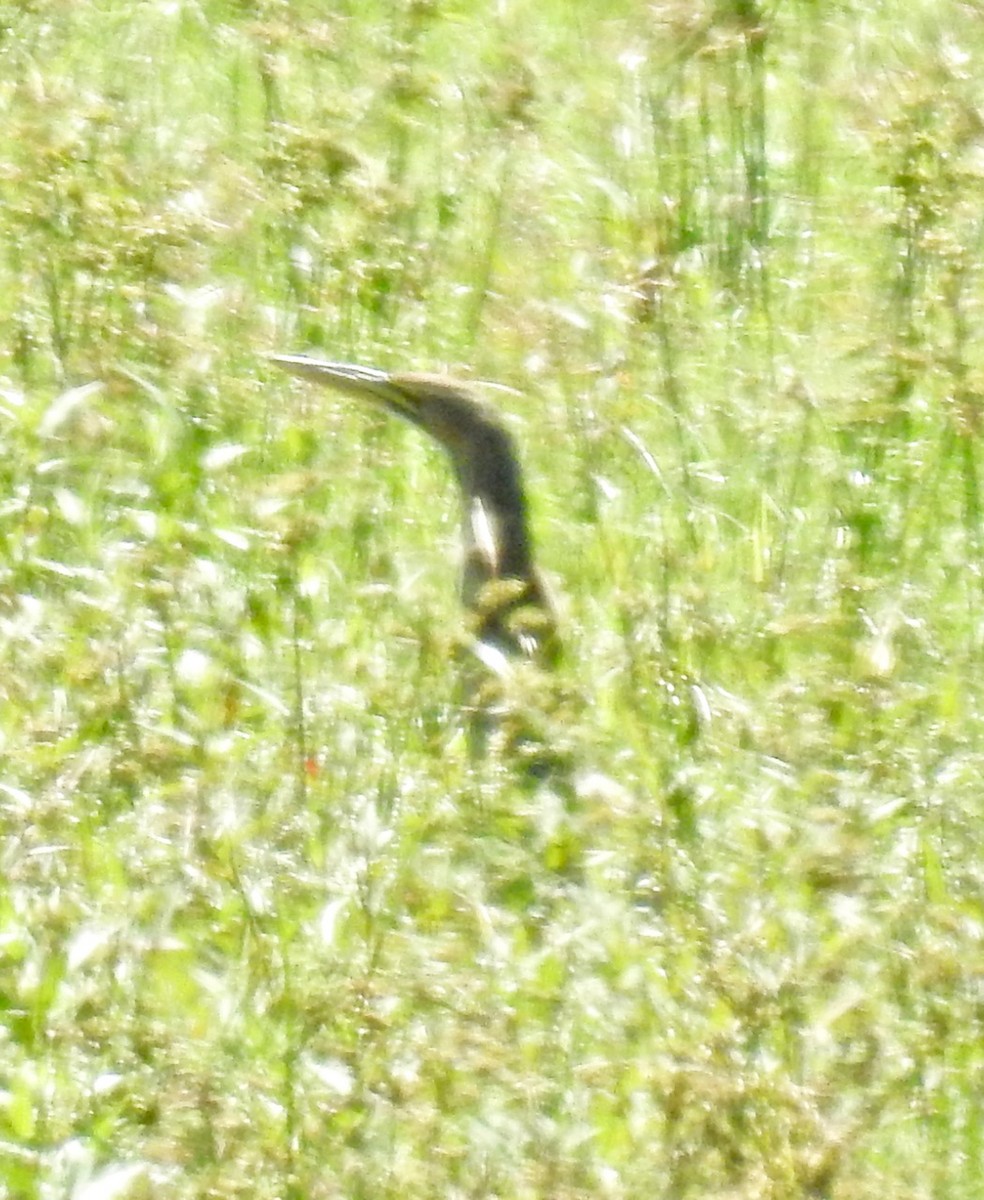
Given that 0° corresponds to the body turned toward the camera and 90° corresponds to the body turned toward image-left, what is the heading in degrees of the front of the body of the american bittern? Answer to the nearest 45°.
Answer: approximately 90°
